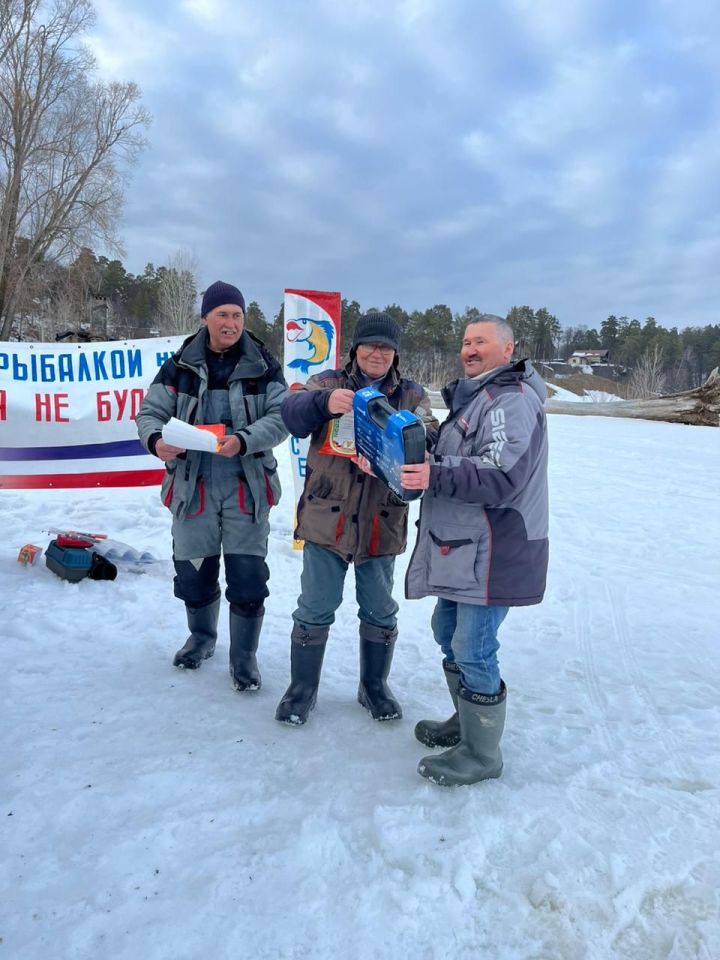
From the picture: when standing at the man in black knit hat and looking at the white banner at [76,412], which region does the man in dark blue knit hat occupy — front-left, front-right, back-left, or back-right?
front-left

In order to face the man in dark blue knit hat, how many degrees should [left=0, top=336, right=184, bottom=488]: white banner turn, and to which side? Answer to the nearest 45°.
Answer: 0° — it already faces them

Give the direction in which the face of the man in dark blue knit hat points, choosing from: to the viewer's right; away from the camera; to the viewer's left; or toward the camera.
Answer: toward the camera

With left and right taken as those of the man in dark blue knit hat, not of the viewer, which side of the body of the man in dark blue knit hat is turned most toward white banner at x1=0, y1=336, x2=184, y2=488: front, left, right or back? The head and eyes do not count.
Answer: back

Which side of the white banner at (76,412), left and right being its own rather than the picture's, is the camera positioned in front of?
front

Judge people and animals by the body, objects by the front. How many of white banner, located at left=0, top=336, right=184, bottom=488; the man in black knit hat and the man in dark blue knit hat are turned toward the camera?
3

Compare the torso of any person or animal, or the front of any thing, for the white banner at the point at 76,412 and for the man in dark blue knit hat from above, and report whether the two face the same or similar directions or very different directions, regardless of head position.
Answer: same or similar directions

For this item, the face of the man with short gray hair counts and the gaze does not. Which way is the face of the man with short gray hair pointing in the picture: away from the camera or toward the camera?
toward the camera

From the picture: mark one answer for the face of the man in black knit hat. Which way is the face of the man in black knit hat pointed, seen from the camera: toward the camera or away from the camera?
toward the camera

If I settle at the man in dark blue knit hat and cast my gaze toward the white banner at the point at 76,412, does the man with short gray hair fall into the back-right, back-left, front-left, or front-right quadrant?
back-right

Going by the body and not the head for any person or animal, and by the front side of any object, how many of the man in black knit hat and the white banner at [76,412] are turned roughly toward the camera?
2

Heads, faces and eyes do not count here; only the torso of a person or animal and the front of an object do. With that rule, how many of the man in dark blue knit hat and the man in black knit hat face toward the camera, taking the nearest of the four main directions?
2

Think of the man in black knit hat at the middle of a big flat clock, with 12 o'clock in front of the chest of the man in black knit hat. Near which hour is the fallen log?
The fallen log is roughly at 7 o'clock from the man in black knit hat.

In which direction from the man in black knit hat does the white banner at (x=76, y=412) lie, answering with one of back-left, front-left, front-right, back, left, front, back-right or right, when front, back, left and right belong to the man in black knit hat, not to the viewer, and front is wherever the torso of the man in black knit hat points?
back-right

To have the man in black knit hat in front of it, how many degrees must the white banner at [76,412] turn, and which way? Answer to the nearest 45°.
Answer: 0° — it already faces them

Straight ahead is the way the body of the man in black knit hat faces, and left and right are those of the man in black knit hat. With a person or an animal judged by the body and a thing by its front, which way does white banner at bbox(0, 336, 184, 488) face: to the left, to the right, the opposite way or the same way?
the same way

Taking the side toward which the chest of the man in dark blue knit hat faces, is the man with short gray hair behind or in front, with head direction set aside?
in front

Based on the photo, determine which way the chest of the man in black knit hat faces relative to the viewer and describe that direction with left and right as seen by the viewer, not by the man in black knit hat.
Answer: facing the viewer

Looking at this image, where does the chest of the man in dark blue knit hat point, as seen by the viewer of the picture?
toward the camera
